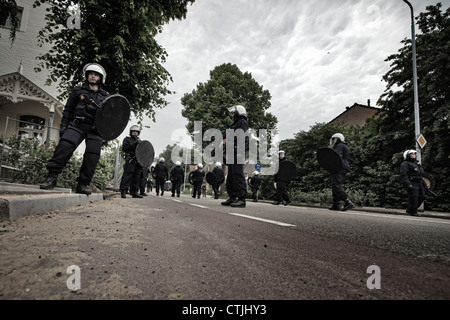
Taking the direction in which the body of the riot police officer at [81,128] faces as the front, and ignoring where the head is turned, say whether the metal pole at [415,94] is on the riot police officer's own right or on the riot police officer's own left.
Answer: on the riot police officer's own left

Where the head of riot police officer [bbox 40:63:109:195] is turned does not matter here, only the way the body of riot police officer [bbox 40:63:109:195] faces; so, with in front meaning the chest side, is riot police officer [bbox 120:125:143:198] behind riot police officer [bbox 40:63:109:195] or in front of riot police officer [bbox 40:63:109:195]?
behind

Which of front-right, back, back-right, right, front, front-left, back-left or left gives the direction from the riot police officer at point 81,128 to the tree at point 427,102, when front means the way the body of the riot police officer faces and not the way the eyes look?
left

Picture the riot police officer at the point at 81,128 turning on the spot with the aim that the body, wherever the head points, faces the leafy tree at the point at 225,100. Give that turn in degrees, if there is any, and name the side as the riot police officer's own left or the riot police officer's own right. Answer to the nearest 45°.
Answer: approximately 135° to the riot police officer's own left

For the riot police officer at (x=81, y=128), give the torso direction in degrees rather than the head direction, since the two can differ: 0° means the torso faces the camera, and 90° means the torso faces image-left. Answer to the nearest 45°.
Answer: approximately 0°

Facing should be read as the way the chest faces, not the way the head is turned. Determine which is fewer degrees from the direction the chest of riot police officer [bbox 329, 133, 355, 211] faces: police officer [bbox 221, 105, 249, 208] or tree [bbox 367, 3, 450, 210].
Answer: the police officer

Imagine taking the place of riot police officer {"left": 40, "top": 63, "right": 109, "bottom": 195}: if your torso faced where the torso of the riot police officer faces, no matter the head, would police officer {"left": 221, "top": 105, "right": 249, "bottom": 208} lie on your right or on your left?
on your left

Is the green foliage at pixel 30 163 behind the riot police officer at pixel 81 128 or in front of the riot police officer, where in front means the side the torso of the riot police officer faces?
behind

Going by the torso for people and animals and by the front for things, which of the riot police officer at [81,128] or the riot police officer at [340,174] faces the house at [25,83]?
the riot police officer at [340,174]

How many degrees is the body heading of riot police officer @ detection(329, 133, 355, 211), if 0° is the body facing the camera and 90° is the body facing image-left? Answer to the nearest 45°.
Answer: approximately 90°

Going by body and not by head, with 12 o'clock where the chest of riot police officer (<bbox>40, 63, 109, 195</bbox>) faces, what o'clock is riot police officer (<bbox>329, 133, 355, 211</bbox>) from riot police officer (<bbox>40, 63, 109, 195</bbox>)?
riot police officer (<bbox>329, 133, 355, 211</bbox>) is roughly at 9 o'clock from riot police officer (<bbox>40, 63, 109, 195</bbox>).
